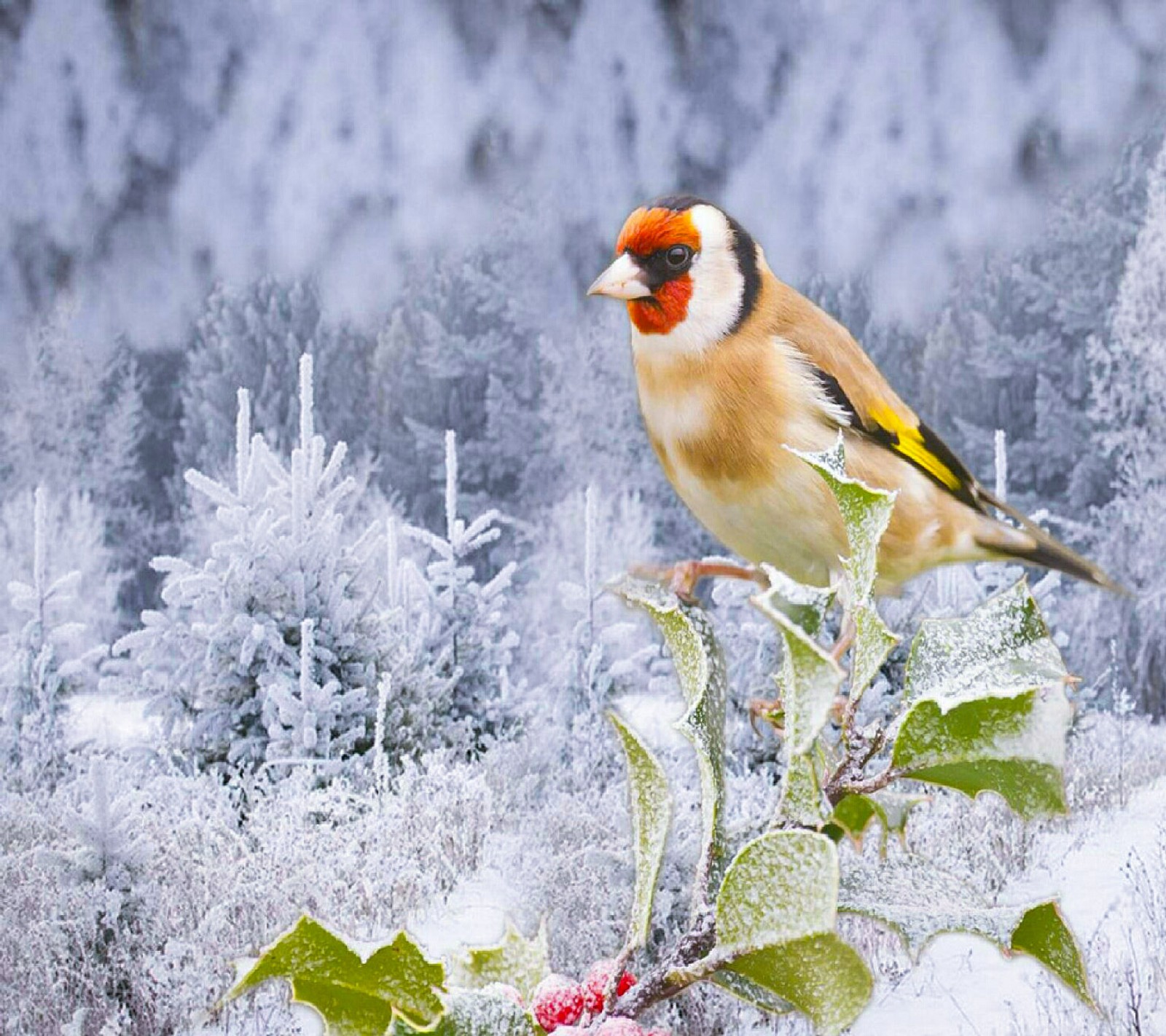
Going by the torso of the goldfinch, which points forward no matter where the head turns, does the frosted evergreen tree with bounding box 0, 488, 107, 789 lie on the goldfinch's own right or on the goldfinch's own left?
on the goldfinch's own right

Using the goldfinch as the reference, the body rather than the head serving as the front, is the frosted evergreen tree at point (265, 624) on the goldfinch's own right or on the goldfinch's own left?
on the goldfinch's own right

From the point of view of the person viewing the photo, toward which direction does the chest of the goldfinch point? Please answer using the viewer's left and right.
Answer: facing the viewer and to the left of the viewer

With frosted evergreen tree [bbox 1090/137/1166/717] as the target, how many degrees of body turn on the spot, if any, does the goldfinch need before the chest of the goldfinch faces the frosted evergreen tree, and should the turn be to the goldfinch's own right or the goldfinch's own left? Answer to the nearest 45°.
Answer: approximately 135° to the goldfinch's own right
